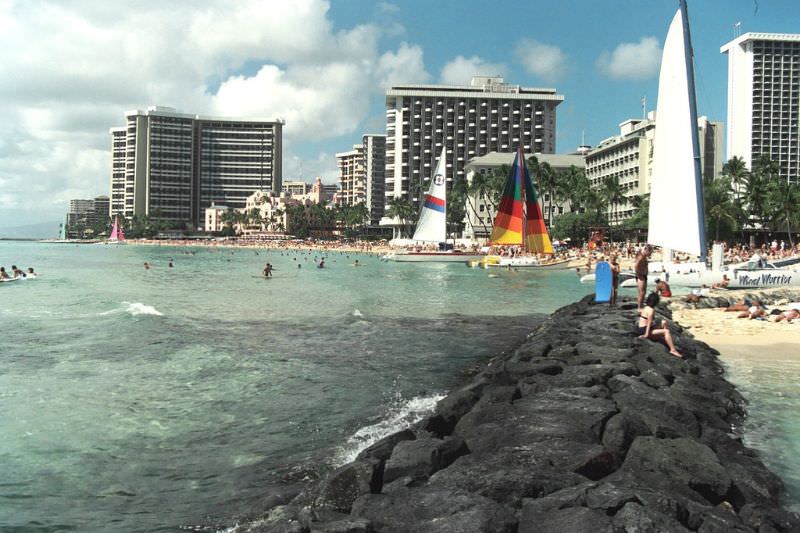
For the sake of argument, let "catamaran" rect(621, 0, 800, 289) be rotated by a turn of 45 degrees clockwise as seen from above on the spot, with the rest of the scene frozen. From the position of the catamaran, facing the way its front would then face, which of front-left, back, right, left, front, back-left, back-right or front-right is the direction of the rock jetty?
front-right

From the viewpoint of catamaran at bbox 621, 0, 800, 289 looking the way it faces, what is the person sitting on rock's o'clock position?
The person sitting on rock is roughly at 3 o'clock from the catamaran.

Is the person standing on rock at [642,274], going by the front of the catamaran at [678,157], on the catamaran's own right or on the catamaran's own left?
on the catamaran's own right

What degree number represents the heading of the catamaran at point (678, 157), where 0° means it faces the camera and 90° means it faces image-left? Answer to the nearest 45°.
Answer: approximately 270°
